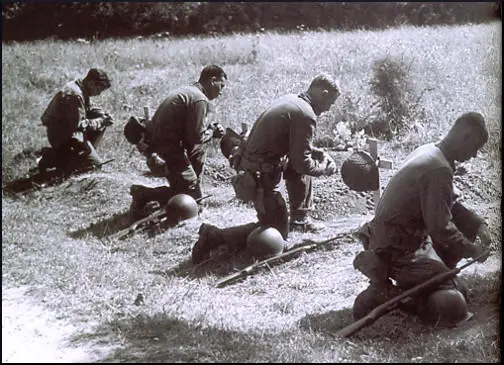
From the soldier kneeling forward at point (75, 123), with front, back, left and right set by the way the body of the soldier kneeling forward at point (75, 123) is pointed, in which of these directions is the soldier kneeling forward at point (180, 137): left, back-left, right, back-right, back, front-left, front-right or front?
front-right

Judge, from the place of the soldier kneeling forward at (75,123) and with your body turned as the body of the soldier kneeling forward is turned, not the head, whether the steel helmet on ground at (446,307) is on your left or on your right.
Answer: on your right

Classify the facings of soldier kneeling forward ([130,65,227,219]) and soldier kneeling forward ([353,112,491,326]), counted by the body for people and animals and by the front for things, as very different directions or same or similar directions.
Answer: same or similar directions

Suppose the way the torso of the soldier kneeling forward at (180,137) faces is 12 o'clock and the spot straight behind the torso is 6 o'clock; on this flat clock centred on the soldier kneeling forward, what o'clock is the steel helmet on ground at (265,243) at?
The steel helmet on ground is roughly at 2 o'clock from the soldier kneeling forward.

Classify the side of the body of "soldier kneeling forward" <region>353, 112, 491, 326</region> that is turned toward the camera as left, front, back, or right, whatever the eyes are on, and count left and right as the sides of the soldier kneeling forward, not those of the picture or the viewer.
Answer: right

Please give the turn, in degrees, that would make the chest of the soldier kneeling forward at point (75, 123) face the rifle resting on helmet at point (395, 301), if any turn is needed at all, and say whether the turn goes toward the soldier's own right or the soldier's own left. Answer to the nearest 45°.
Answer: approximately 90° to the soldier's own right

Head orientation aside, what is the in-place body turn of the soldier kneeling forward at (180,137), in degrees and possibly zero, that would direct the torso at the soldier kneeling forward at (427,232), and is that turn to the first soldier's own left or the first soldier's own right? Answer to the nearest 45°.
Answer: approximately 45° to the first soldier's own right

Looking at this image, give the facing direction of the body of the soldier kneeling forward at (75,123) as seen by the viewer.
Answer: to the viewer's right

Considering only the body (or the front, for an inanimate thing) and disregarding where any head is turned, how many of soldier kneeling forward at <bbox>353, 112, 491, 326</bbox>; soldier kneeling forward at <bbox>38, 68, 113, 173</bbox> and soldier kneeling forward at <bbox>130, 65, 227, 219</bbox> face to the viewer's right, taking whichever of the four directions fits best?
3

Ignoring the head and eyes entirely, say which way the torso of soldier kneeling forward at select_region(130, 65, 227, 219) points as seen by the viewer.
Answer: to the viewer's right
